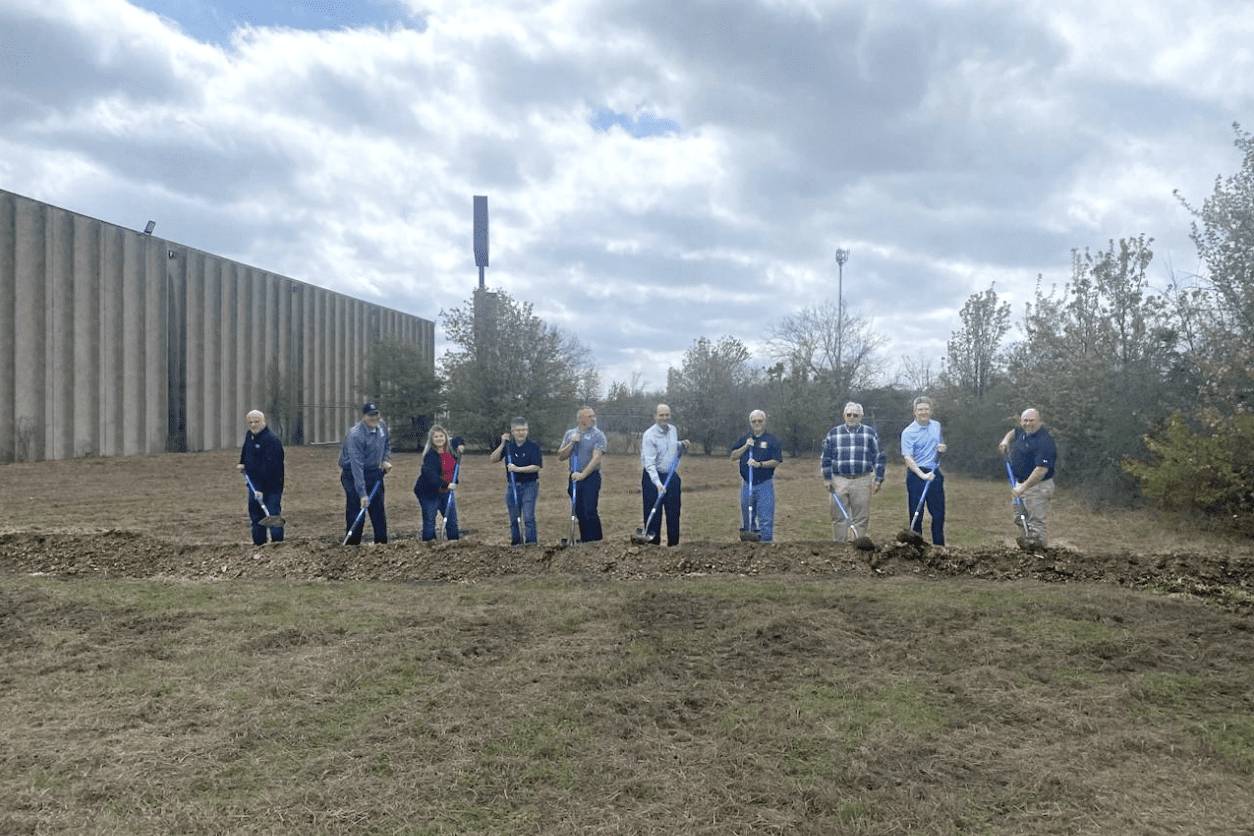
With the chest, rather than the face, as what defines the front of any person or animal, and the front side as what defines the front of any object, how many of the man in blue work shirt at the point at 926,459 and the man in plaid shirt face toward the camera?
2

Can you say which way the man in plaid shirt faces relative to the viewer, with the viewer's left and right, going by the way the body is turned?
facing the viewer

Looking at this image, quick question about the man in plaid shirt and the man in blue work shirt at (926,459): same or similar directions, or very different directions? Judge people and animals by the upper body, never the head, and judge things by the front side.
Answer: same or similar directions

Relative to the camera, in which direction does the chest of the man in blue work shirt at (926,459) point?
toward the camera

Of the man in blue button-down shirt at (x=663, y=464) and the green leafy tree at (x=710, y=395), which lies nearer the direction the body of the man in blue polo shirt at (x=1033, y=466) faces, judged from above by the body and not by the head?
the man in blue button-down shirt

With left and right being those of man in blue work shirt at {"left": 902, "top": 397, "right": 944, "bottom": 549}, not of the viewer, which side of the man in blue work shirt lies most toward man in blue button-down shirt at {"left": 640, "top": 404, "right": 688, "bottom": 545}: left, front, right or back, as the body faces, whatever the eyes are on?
right

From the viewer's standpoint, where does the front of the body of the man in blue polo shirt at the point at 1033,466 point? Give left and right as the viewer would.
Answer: facing the viewer and to the left of the viewer

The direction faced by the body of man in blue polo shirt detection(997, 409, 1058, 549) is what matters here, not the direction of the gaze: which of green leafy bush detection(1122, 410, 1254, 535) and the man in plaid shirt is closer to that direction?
the man in plaid shirt

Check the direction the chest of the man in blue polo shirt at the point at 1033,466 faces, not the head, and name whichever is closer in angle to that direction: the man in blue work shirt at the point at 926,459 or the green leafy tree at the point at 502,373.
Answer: the man in blue work shirt

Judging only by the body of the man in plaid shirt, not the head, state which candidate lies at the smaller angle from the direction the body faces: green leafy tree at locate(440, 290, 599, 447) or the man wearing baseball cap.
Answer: the man wearing baseball cap

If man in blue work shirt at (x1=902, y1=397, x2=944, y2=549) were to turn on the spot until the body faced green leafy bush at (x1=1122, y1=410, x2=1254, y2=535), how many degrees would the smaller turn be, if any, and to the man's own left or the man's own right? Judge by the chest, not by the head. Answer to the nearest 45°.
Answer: approximately 135° to the man's own left

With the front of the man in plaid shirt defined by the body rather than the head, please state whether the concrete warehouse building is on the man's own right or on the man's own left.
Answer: on the man's own right

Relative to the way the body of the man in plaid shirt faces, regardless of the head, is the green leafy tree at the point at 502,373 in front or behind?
behind

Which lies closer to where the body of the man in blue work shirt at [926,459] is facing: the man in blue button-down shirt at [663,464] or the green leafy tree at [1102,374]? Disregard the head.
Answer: the man in blue button-down shirt
